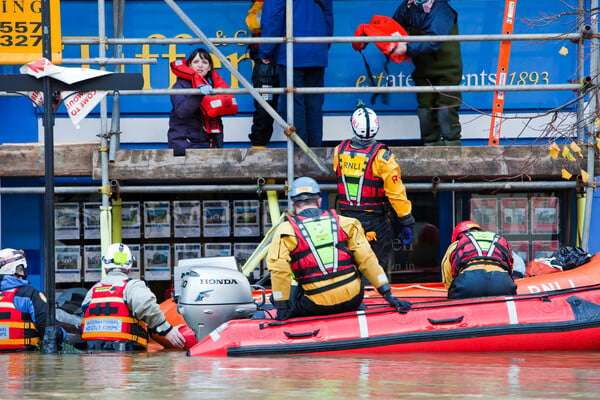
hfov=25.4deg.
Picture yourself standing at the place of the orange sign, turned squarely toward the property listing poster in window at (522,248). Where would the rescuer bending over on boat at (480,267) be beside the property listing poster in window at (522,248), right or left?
right

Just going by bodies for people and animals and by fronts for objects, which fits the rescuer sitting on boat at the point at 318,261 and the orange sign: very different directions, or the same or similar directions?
very different directions

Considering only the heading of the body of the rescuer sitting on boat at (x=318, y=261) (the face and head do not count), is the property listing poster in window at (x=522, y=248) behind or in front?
in front

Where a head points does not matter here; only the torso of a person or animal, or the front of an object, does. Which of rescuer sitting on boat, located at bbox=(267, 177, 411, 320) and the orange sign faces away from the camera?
the rescuer sitting on boat

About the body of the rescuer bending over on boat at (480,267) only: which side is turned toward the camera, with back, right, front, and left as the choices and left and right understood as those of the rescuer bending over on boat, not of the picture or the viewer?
back

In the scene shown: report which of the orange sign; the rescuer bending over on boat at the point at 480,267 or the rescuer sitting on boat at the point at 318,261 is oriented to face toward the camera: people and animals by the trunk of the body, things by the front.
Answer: the orange sign

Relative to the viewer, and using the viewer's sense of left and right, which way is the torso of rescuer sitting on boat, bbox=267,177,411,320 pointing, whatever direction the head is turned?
facing away from the viewer

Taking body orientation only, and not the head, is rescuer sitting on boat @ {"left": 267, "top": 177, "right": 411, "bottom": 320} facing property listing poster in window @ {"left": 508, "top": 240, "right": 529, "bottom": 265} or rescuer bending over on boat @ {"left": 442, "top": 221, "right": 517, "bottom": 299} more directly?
the property listing poster in window

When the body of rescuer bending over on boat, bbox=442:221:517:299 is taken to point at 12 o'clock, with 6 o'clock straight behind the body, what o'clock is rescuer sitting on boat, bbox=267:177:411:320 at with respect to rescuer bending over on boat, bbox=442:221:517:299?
rescuer sitting on boat, bbox=267:177:411:320 is roughly at 8 o'clock from rescuer bending over on boat, bbox=442:221:517:299.

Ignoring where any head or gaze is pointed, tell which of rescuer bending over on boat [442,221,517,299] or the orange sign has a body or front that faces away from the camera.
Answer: the rescuer bending over on boat

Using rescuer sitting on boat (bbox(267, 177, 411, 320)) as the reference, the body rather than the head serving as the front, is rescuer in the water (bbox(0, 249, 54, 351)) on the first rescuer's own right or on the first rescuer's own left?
on the first rescuer's own left

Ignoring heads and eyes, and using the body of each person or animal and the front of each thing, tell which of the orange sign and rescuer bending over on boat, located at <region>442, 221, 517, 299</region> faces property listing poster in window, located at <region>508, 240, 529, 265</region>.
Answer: the rescuer bending over on boat

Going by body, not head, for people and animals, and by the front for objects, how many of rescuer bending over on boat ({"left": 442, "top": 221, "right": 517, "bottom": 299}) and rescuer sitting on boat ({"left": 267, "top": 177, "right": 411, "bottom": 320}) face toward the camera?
0
